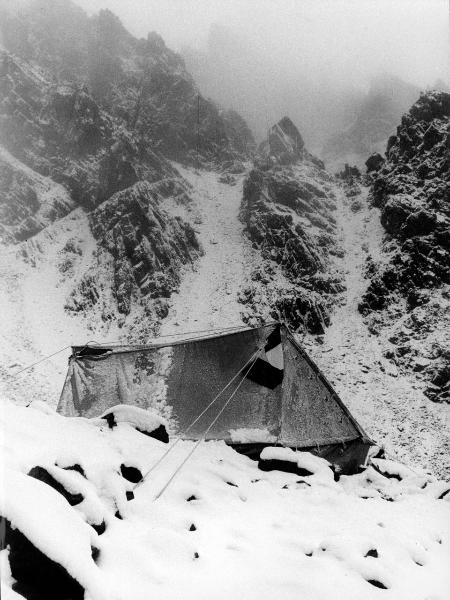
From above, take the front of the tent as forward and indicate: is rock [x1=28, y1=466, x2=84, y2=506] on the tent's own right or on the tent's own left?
on the tent's own right

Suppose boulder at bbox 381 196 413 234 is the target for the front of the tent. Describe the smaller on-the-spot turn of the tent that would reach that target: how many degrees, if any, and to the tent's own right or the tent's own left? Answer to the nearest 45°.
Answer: approximately 135° to the tent's own left

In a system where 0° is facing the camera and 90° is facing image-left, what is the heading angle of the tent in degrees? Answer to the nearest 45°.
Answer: approximately 315°

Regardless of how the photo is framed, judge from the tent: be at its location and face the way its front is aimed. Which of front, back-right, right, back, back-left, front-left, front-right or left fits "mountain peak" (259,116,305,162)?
back-left

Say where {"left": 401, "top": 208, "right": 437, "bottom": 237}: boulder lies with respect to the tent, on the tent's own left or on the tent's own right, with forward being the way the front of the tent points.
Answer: on the tent's own left

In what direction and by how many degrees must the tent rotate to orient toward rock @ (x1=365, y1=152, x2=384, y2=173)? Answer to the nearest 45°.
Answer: approximately 135° to its left
